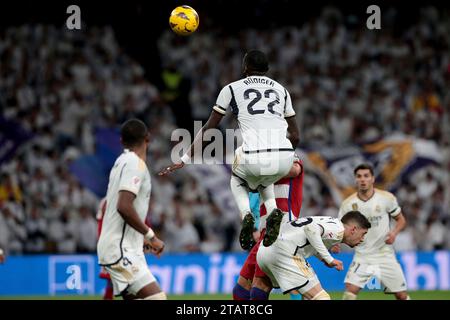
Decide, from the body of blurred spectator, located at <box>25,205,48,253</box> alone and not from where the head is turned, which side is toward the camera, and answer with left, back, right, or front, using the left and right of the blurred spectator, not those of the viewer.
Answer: front

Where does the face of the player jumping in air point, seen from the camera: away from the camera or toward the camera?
away from the camera

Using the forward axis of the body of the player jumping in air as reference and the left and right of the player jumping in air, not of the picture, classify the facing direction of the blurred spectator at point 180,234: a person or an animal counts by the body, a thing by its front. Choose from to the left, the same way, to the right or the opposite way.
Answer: the opposite way

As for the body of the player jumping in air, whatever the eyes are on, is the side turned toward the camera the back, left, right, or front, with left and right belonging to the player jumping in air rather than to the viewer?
back

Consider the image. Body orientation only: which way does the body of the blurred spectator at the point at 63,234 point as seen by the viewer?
toward the camera

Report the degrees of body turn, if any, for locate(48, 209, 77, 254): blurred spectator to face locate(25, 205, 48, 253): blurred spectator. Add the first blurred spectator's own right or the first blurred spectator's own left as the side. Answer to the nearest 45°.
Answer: approximately 90° to the first blurred spectator's own right

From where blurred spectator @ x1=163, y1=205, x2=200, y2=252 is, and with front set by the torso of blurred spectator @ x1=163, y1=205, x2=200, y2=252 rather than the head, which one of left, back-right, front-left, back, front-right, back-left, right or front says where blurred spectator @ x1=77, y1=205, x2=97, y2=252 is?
right

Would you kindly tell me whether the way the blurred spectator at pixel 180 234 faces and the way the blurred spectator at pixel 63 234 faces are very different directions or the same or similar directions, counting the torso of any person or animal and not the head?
same or similar directions

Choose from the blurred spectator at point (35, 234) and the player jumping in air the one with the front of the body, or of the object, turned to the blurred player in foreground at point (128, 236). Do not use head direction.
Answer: the blurred spectator

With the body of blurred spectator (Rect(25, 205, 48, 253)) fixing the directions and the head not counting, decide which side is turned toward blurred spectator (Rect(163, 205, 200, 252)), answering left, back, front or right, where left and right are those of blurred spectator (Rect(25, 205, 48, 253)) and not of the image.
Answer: left

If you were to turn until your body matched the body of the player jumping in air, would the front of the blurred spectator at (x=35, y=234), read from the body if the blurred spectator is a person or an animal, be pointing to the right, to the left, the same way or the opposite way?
the opposite way

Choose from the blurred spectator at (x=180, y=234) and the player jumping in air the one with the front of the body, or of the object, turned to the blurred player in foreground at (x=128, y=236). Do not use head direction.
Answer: the blurred spectator

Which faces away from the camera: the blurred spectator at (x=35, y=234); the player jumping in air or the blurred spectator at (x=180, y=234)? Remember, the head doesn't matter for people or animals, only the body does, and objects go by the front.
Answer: the player jumping in air
